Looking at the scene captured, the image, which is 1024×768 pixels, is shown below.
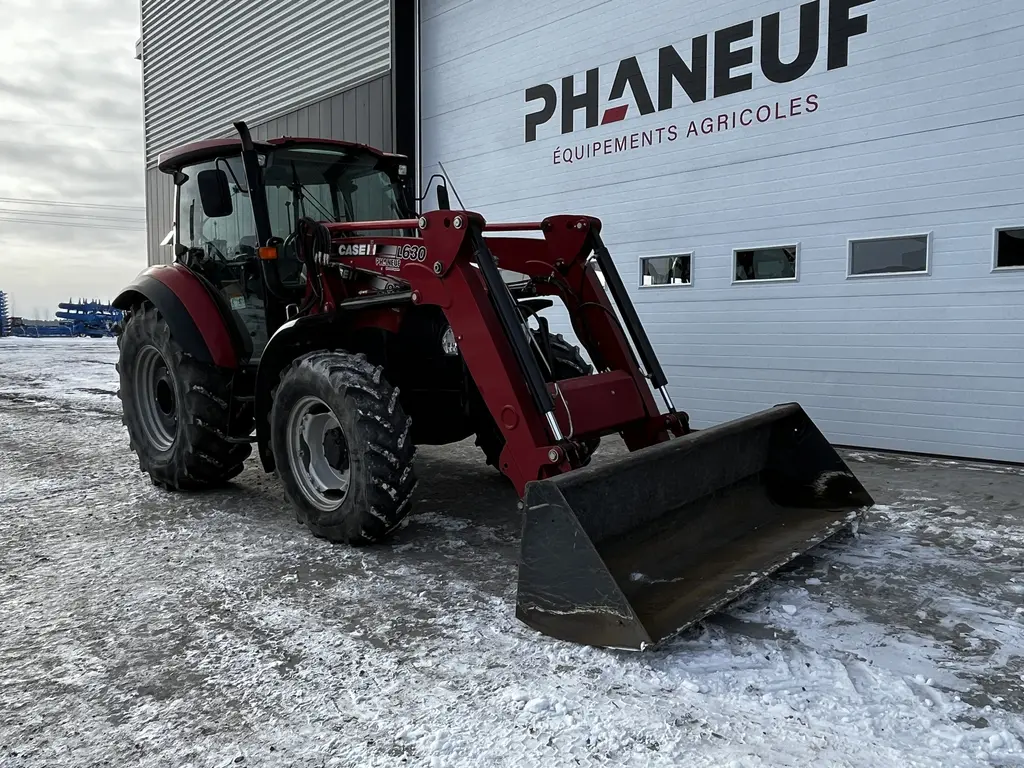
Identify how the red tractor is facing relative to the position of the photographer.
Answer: facing the viewer and to the right of the viewer

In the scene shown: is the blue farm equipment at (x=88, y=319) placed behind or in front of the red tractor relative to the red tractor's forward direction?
behind

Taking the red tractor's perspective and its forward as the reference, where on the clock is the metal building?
The metal building is roughly at 9 o'clock from the red tractor.
